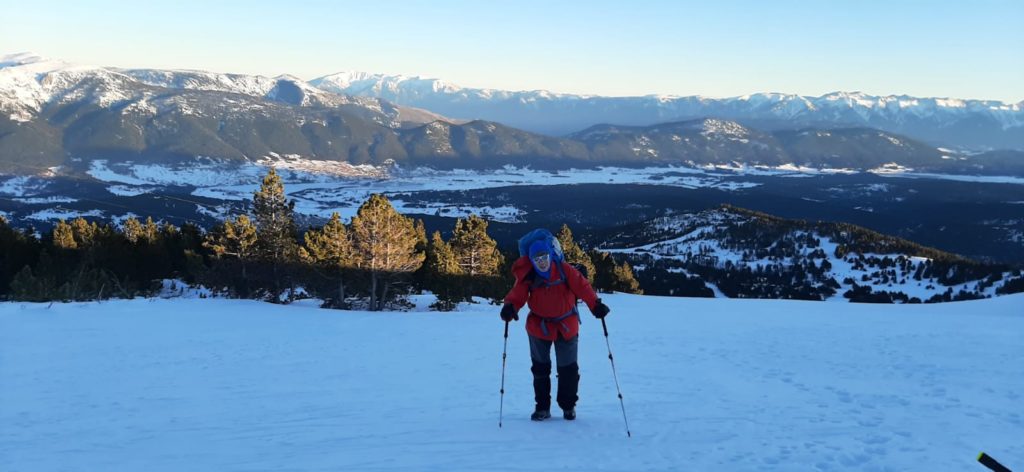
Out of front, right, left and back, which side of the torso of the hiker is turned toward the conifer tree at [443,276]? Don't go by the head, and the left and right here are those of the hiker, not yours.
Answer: back

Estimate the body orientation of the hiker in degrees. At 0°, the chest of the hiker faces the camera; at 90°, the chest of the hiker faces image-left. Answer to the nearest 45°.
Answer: approximately 0°

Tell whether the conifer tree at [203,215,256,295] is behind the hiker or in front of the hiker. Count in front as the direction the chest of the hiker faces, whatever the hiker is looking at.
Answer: behind

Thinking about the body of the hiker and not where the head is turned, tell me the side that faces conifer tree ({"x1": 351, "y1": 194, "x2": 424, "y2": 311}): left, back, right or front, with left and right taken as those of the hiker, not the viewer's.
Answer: back

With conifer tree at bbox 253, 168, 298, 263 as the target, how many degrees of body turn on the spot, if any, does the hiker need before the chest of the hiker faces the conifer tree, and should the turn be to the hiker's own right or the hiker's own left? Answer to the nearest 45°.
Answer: approximately 135° to the hiker's own right

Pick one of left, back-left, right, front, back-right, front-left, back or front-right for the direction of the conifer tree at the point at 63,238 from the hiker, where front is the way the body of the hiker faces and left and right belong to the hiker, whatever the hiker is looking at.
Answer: back-right

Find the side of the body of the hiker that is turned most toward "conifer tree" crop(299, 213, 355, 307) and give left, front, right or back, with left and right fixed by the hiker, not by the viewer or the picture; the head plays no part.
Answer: back

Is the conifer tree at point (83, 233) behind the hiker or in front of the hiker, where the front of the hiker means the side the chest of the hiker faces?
behind

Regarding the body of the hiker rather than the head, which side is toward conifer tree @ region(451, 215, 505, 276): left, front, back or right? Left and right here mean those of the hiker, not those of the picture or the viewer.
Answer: back
